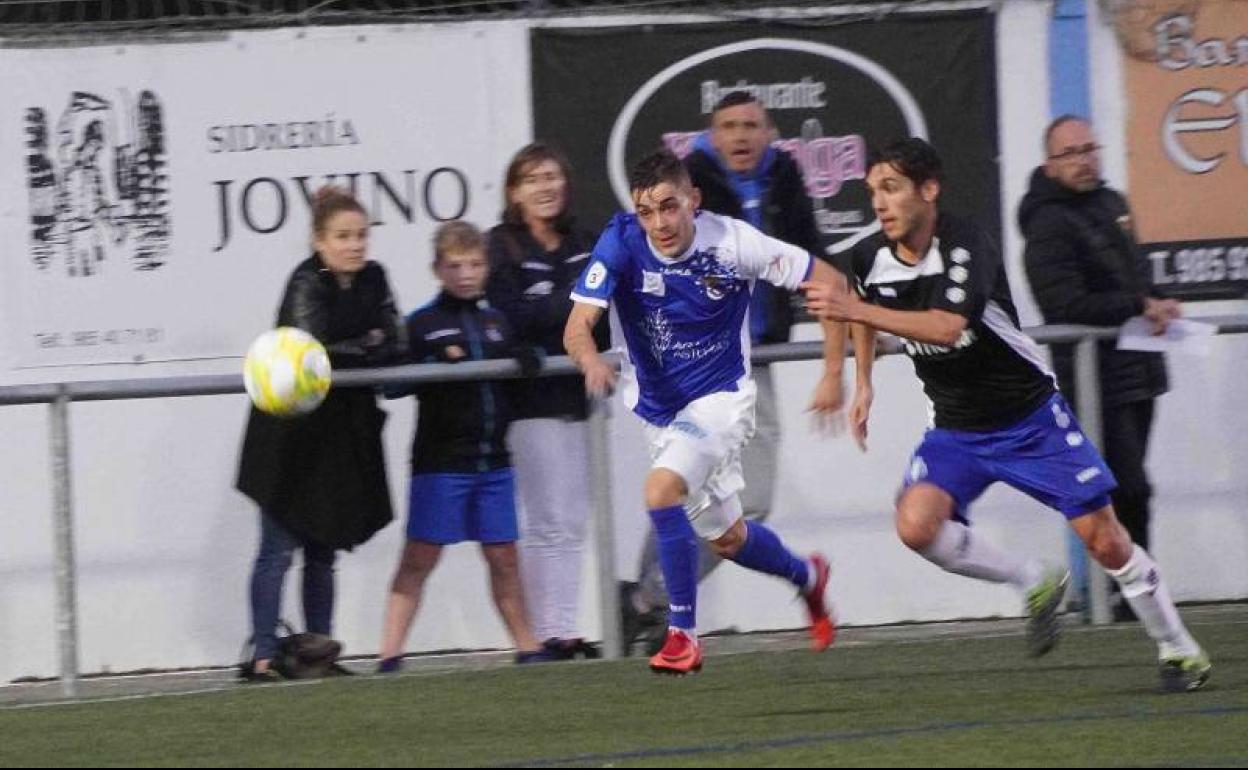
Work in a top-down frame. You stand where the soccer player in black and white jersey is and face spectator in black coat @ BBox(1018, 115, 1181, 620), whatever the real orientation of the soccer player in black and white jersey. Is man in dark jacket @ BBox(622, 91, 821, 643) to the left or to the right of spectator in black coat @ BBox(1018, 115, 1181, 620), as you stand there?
left

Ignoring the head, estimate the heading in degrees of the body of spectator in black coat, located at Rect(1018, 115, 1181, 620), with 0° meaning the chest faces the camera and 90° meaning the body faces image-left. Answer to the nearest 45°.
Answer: approximately 315°

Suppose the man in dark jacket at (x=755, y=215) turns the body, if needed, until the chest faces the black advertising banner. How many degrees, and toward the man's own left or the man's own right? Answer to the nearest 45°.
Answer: approximately 180°

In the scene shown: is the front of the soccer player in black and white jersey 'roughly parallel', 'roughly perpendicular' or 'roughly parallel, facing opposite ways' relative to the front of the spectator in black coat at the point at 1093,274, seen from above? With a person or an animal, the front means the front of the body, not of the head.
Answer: roughly perpendicular

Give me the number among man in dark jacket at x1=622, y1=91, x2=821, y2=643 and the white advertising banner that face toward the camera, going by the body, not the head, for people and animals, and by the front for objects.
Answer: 2

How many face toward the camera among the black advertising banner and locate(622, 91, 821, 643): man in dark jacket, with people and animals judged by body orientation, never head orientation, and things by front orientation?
2

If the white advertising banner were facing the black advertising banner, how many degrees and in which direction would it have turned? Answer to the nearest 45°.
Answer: approximately 90° to its left
